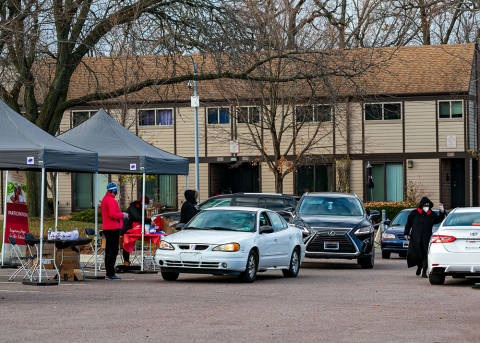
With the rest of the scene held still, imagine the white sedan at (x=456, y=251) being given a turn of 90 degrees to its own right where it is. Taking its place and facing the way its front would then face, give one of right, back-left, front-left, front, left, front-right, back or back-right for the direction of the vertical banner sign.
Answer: back

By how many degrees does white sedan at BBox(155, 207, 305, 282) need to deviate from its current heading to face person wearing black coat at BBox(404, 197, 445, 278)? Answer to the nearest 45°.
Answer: approximately 135° to its left

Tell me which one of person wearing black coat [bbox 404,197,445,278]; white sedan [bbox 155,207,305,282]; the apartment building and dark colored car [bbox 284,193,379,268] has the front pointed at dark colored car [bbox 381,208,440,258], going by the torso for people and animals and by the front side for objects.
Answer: the apartment building

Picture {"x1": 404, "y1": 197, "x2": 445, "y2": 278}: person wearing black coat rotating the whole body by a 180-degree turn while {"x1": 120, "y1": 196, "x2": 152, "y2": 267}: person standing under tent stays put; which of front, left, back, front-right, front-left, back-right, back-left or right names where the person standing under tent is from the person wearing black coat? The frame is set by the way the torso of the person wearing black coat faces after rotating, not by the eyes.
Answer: left

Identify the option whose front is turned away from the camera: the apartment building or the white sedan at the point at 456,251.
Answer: the white sedan

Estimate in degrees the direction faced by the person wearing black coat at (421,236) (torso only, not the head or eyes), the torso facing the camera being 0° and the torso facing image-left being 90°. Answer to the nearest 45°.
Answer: approximately 0°

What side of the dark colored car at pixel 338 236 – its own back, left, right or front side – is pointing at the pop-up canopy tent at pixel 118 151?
right

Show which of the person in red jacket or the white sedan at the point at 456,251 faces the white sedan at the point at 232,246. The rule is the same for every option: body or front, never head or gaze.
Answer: the person in red jacket

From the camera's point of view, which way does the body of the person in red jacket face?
to the viewer's right

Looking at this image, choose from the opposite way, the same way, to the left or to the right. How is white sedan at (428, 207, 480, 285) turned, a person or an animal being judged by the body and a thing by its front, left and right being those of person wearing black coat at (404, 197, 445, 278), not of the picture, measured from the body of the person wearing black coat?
the opposite way

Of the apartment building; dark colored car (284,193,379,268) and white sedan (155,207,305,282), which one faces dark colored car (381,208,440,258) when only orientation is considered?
the apartment building

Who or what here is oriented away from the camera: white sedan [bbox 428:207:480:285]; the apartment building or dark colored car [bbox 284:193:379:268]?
the white sedan

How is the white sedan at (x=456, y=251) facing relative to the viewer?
away from the camera

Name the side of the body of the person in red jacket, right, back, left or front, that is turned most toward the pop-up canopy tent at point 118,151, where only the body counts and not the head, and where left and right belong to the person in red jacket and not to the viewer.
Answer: left

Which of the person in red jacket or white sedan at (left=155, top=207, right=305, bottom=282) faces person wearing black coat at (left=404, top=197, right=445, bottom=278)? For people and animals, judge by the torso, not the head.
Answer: the person in red jacket

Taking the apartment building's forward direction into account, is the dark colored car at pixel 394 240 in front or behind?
in front
